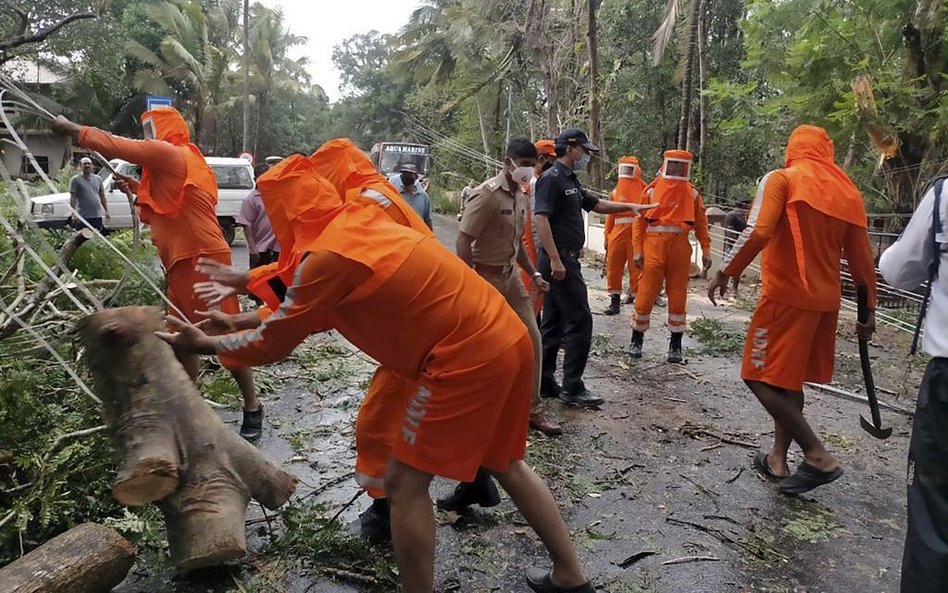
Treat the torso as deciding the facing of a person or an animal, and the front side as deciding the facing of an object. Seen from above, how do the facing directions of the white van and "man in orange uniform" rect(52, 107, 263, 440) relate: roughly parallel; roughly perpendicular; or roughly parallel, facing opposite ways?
roughly parallel

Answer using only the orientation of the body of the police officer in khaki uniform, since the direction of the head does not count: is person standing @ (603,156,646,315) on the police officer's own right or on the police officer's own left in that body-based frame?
on the police officer's own left

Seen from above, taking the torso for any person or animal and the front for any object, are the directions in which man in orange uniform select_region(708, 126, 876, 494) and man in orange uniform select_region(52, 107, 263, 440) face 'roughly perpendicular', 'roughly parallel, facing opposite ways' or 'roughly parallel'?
roughly perpendicular

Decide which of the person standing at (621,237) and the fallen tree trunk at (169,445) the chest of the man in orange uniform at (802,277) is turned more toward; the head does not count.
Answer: the person standing

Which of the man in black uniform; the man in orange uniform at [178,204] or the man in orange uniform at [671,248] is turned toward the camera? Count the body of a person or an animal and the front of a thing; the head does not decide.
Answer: the man in orange uniform at [671,248]

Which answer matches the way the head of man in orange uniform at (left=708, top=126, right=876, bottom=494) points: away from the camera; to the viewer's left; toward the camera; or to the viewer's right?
away from the camera

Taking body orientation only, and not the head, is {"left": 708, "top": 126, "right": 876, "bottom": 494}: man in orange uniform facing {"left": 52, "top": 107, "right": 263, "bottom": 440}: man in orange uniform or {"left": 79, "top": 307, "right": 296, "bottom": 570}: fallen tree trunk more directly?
the man in orange uniform

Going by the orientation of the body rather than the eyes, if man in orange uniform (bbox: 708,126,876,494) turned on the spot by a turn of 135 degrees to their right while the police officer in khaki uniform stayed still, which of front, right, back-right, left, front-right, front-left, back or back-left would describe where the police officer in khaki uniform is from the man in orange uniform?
back

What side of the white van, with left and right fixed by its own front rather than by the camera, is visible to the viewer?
left

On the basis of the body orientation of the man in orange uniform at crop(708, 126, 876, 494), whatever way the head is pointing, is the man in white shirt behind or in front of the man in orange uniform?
behind

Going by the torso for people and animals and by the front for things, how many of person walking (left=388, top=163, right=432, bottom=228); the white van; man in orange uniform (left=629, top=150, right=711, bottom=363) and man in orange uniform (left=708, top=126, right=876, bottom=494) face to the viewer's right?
0

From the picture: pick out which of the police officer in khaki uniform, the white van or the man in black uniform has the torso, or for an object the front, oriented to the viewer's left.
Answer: the white van

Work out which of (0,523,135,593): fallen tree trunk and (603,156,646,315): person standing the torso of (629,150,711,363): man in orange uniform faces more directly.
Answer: the fallen tree trunk

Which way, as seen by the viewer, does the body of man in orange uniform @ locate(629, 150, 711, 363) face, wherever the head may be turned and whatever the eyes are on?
toward the camera

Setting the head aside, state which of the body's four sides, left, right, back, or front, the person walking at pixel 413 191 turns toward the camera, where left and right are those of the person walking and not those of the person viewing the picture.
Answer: front
